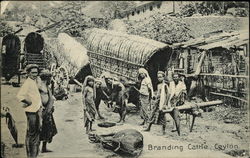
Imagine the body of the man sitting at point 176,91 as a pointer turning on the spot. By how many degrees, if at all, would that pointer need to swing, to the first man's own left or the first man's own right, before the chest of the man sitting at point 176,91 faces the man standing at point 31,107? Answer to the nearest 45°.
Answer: approximately 90° to the first man's own right

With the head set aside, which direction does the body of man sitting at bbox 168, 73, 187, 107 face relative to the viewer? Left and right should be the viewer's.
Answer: facing the viewer

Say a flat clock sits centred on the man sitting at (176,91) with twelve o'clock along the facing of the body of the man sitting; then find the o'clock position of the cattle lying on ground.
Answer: The cattle lying on ground is roughly at 2 o'clock from the man sitting.

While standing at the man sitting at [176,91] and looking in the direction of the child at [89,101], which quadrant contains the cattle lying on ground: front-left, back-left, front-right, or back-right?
front-left

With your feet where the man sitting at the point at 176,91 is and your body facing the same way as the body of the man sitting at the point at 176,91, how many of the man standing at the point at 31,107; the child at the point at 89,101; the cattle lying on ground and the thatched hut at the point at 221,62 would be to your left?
1

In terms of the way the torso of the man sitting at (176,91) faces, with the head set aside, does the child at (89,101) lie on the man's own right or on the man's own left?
on the man's own right

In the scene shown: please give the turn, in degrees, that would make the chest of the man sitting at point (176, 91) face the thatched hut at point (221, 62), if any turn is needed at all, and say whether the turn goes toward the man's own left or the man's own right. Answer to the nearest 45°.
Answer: approximately 90° to the man's own left
